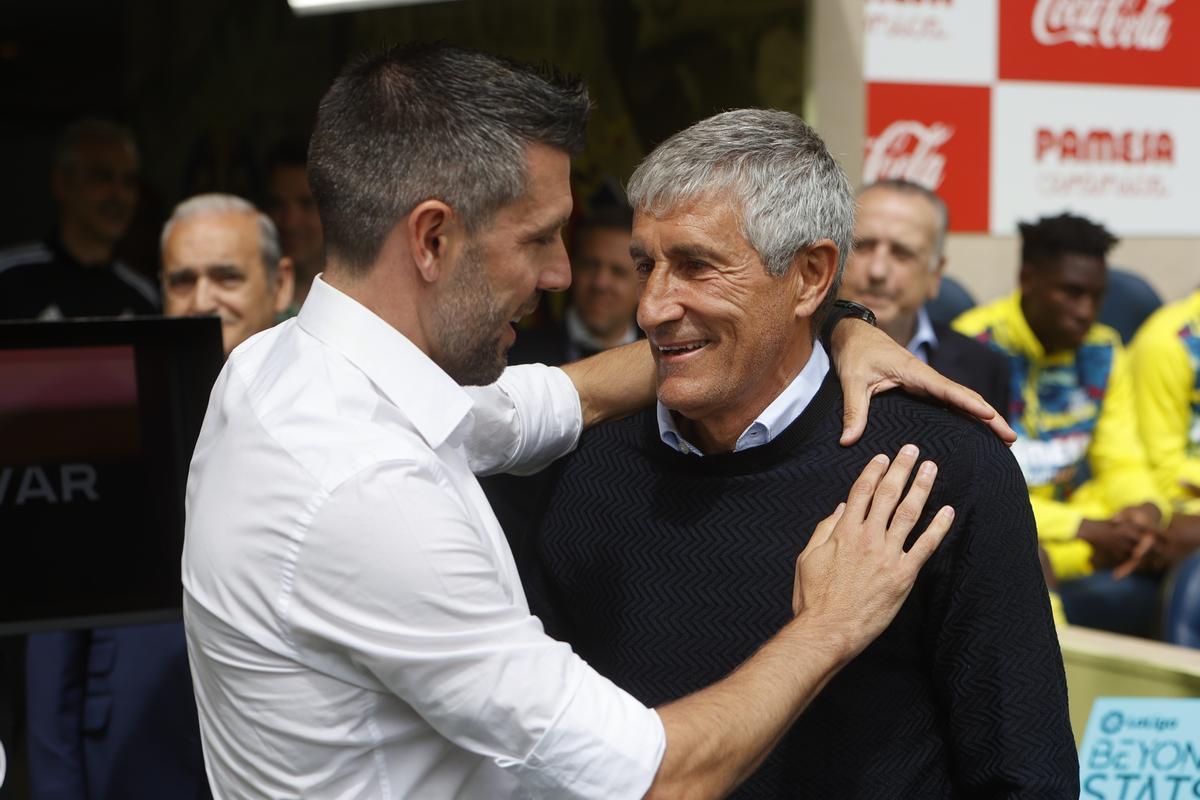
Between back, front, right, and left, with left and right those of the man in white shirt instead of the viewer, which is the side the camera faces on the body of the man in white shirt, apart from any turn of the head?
right

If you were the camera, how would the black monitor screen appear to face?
facing the viewer

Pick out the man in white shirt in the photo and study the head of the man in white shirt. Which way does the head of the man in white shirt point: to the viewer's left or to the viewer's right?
to the viewer's right

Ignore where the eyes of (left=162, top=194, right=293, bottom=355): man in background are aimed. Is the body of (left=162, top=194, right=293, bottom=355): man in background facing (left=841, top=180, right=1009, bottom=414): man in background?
no

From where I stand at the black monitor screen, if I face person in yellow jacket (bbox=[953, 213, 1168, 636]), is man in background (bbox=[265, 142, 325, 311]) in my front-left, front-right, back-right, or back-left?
front-left

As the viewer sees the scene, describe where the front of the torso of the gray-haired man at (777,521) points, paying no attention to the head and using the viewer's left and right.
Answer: facing the viewer and to the left of the viewer

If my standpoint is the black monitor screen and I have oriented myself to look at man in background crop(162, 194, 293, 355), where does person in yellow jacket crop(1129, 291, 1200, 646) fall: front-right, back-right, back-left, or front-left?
front-right

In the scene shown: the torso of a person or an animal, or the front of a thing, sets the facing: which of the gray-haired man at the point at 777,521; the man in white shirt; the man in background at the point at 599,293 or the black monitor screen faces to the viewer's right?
the man in white shirt

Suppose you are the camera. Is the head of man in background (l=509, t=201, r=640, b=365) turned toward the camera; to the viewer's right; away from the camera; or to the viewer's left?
toward the camera

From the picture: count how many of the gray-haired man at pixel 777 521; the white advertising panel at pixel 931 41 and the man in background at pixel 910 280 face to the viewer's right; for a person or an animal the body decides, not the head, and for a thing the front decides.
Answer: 0

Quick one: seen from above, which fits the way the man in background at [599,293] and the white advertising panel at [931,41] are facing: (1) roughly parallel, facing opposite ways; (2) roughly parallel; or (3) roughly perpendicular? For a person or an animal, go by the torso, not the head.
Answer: roughly parallel

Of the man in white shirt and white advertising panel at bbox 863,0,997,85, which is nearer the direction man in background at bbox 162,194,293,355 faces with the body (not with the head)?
the man in white shirt

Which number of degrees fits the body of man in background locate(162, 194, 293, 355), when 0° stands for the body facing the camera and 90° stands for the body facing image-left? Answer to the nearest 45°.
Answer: approximately 45°

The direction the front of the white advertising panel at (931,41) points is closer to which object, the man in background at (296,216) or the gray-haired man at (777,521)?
the gray-haired man
